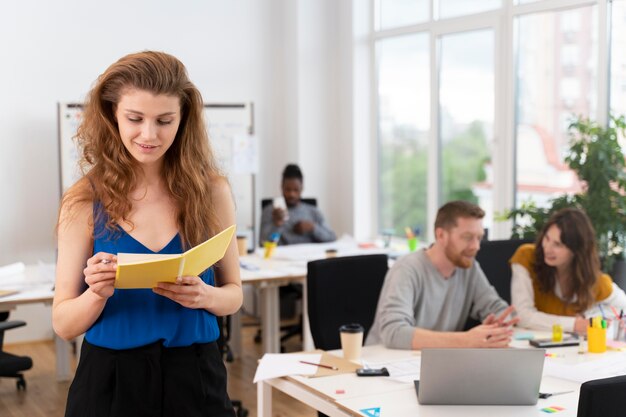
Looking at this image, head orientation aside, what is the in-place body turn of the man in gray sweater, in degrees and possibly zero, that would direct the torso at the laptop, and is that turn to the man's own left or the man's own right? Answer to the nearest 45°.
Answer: approximately 45° to the man's own right

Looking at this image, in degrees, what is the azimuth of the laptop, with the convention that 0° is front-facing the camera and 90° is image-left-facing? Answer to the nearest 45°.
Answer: approximately 180°

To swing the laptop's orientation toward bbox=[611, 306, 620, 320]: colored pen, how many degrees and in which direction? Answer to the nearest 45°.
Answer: approximately 45° to its right

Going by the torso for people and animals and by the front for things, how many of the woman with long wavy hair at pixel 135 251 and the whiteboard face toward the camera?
2

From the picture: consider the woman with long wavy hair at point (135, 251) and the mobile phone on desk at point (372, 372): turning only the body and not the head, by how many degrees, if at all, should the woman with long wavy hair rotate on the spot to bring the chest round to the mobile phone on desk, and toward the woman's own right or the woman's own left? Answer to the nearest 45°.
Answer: approximately 135° to the woman's own left

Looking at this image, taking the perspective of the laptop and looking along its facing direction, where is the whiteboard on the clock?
The whiteboard is roughly at 11 o'clock from the laptop.

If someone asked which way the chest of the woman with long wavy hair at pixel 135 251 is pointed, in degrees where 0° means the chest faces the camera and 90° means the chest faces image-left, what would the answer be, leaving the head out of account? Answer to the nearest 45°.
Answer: approximately 0°

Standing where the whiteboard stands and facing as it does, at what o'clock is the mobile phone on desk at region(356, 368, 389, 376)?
The mobile phone on desk is roughly at 12 o'clock from the whiteboard.

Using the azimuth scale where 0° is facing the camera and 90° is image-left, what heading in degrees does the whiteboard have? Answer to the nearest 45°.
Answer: approximately 0°

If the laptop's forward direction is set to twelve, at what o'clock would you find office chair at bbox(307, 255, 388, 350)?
The office chair is roughly at 11 o'clock from the laptop.

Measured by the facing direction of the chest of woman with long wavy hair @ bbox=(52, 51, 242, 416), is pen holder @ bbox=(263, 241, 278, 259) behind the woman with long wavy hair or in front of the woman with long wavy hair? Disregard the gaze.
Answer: behind

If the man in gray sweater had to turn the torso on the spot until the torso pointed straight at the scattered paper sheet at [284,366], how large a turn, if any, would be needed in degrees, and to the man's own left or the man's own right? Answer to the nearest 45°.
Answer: approximately 90° to the man's own right
